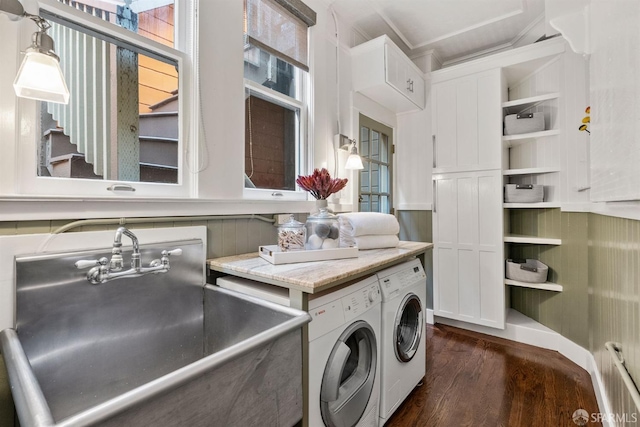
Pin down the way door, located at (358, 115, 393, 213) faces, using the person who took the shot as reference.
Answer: facing the viewer and to the right of the viewer

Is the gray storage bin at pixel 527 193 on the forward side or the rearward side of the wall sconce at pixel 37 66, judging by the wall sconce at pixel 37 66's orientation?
on the forward side

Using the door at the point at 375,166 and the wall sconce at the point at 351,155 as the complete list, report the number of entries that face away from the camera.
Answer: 0

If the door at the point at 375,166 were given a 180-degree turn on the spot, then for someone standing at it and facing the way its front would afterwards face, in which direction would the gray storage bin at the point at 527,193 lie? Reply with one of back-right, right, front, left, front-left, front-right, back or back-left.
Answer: back-right

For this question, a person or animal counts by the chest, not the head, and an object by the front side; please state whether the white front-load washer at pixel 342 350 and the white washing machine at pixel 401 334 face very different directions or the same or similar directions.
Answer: same or similar directions

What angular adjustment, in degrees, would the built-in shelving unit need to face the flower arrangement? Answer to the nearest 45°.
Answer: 0° — it already faces it

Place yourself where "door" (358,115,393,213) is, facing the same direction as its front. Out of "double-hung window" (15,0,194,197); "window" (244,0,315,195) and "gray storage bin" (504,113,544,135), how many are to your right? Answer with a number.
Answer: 2

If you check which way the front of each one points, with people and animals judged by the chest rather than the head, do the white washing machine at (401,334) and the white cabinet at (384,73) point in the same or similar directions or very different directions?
same or similar directions

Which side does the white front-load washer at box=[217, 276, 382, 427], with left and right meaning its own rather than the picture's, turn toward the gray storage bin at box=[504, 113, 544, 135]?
left
